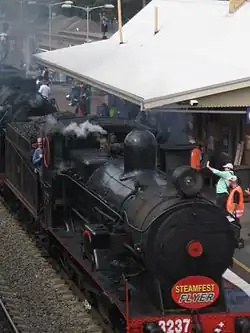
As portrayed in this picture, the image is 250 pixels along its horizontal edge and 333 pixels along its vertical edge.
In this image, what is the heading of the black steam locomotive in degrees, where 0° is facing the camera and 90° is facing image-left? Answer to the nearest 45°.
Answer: approximately 315°

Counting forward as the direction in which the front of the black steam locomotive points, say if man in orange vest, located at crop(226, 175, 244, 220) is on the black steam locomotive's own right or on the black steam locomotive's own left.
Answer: on the black steam locomotive's own left
